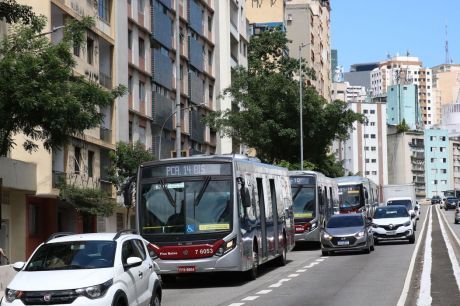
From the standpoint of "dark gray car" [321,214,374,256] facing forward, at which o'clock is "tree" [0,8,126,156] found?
The tree is roughly at 1 o'clock from the dark gray car.

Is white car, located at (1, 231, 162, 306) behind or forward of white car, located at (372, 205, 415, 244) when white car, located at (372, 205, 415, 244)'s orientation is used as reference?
forward

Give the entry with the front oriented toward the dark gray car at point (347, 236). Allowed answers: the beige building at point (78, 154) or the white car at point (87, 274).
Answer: the beige building

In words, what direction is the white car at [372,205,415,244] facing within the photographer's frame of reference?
facing the viewer

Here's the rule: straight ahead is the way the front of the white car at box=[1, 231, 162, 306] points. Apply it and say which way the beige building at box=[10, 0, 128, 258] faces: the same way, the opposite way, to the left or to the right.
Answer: to the left

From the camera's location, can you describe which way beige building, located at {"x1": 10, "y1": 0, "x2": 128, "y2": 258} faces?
facing the viewer and to the right of the viewer

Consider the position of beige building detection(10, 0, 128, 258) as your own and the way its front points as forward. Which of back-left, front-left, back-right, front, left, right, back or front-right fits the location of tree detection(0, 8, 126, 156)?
front-right

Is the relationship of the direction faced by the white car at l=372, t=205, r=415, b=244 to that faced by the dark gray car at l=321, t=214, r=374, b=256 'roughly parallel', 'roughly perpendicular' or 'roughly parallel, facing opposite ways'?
roughly parallel

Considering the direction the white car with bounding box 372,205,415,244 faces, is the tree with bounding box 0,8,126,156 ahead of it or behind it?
ahead

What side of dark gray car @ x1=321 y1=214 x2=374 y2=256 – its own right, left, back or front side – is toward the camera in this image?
front

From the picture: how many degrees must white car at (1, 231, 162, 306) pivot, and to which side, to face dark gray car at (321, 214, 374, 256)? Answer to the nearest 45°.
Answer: approximately 180°

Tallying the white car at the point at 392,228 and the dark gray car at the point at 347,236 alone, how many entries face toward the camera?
2

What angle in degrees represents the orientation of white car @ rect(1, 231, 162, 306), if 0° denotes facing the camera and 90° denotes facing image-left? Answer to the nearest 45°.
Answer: approximately 45°

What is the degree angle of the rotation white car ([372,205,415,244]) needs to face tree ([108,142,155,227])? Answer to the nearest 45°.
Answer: approximately 90° to its right
